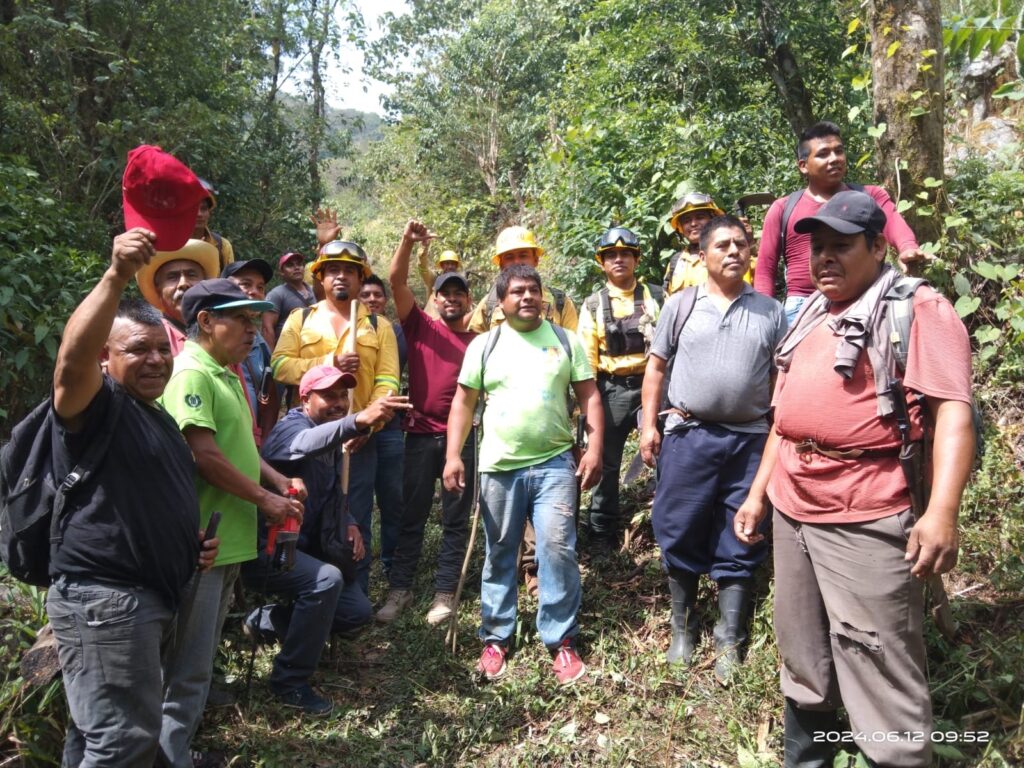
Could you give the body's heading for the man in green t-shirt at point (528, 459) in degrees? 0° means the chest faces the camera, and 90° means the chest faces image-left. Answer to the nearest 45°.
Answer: approximately 0°

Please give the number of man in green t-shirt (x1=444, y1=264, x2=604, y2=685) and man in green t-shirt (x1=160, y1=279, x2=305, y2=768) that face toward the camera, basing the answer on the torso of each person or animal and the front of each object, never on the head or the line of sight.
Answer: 1

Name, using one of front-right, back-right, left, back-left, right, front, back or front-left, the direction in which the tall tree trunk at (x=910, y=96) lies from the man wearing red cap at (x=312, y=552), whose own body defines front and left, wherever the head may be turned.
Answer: front-left

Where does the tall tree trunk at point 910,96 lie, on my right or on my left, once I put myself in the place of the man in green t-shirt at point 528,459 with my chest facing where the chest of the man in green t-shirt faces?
on my left

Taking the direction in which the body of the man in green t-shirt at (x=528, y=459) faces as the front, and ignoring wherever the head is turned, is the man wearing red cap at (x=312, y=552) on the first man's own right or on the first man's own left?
on the first man's own right

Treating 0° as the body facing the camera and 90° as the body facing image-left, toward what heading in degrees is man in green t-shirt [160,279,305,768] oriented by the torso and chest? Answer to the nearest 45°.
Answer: approximately 270°
